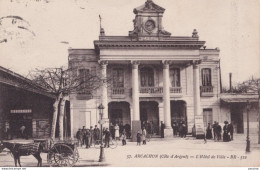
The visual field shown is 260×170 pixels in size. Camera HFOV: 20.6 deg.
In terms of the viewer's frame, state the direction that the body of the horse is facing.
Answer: to the viewer's left

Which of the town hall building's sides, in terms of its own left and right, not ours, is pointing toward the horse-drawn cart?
front

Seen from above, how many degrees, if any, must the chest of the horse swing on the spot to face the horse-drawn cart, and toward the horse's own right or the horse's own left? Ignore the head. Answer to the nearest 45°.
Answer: approximately 180°

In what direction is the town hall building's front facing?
toward the camera

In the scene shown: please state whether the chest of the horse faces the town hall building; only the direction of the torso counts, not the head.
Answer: no

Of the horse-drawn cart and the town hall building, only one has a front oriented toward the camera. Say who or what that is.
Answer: the town hall building

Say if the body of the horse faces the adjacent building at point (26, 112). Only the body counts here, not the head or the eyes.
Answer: no

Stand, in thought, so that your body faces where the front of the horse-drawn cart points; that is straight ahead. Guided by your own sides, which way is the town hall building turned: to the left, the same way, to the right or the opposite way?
to the left

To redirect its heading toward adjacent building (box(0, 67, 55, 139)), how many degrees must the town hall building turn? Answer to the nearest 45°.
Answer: approximately 45° to its right

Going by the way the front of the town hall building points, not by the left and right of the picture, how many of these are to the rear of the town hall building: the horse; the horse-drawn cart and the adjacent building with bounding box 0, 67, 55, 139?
0

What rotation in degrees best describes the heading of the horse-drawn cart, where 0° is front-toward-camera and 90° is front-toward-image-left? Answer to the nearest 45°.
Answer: approximately 90°

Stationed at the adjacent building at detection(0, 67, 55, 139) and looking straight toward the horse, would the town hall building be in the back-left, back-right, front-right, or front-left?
back-left

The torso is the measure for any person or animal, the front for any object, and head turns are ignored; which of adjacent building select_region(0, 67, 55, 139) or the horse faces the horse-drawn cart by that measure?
the adjacent building

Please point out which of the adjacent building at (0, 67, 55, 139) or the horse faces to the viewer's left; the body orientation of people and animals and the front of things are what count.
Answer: the horse

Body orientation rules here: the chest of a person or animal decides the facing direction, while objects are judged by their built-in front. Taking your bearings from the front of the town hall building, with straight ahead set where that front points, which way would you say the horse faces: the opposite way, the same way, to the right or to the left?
to the right
